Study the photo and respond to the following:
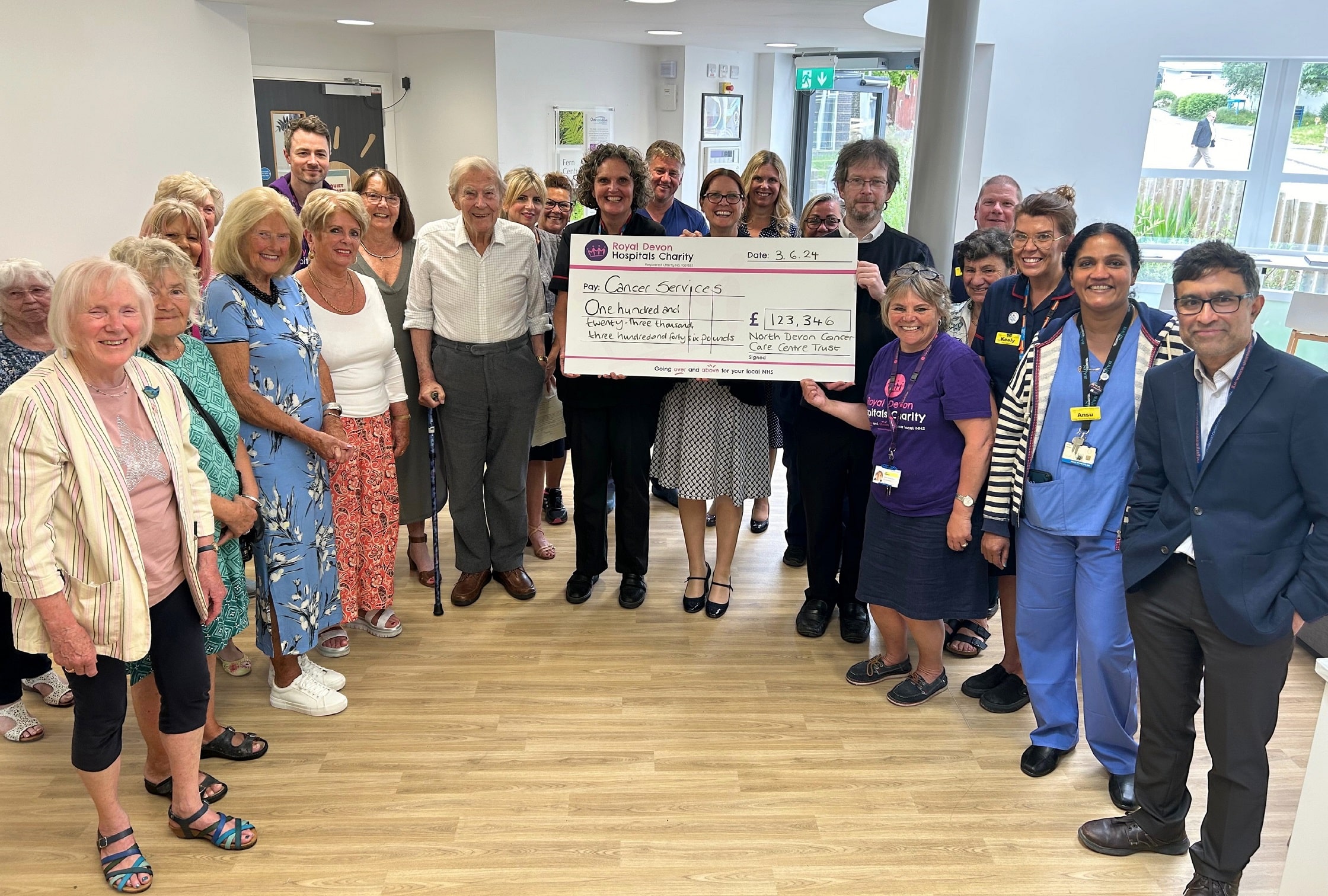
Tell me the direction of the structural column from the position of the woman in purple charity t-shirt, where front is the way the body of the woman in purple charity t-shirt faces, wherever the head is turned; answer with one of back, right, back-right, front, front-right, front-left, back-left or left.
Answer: back-right

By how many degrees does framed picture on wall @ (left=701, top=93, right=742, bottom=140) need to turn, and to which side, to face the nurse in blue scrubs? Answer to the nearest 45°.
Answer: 0° — it already faces them

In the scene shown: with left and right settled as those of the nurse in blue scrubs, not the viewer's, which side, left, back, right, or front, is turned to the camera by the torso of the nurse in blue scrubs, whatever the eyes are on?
front

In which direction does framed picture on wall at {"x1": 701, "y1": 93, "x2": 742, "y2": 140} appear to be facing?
toward the camera

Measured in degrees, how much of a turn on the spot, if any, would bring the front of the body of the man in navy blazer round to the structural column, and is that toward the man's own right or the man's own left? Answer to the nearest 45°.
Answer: approximately 90° to the man's own right

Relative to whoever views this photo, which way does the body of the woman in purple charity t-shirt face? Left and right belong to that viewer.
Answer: facing the viewer and to the left of the viewer

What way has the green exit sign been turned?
toward the camera

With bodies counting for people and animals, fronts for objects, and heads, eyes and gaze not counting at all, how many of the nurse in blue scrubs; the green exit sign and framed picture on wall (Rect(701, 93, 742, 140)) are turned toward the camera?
3

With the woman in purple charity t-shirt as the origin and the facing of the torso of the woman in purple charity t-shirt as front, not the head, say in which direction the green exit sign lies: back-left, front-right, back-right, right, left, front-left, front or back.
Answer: back-right

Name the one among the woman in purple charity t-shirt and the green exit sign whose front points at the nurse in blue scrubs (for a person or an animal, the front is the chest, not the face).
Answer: the green exit sign
